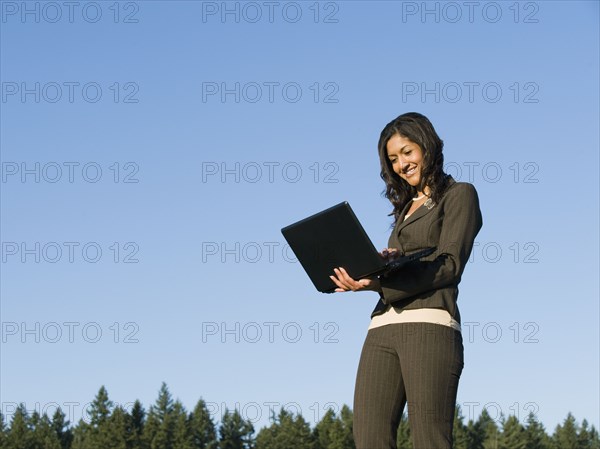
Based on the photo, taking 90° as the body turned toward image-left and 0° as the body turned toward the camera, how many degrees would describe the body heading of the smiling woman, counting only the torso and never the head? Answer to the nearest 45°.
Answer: approximately 45°
